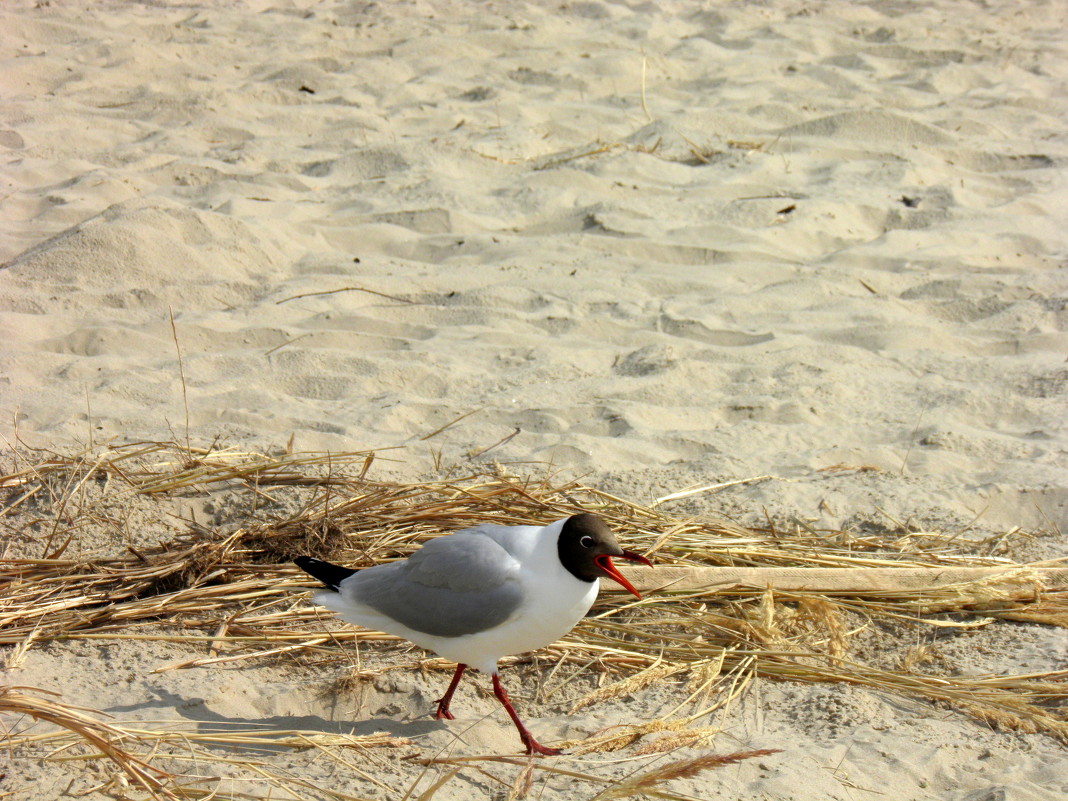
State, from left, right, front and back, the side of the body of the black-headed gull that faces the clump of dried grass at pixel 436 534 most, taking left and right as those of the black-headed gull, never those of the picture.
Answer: left

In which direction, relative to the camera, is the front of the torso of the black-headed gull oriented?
to the viewer's right

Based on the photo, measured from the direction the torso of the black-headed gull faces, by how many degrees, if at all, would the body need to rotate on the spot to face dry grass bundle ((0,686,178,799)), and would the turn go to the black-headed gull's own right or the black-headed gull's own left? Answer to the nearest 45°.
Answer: approximately 135° to the black-headed gull's own right
